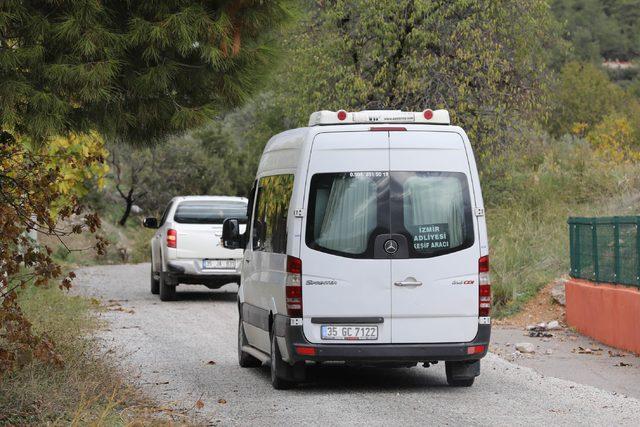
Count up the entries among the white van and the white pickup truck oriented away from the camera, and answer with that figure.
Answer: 2

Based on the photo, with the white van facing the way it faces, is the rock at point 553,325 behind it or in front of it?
in front

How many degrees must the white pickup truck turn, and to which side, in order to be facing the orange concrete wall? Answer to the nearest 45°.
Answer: approximately 135° to its right

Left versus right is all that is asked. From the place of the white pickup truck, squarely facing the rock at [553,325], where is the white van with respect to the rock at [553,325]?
right

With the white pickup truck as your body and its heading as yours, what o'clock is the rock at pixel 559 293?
The rock is roughly at 4 o'clock from the white pickup truck.

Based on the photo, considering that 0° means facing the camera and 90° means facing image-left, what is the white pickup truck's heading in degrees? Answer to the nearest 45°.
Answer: approximately 180°

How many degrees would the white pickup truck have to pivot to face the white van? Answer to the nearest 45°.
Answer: approximately 180°

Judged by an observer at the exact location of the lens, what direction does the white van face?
facing away from the viewer
